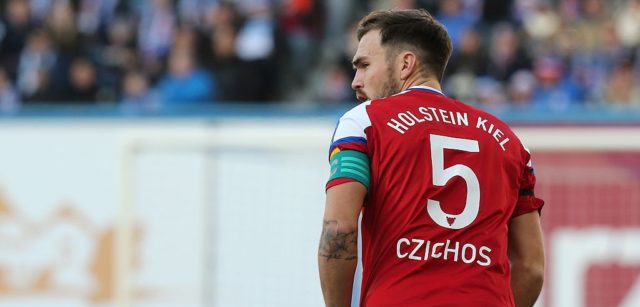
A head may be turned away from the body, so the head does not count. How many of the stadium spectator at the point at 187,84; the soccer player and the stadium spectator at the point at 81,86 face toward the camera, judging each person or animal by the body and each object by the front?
2

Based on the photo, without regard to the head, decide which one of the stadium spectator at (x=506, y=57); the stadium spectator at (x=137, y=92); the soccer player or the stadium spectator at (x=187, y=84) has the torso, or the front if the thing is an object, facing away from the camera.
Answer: the soccer player

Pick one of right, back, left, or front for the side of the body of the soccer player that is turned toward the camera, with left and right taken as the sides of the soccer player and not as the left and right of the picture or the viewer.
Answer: back

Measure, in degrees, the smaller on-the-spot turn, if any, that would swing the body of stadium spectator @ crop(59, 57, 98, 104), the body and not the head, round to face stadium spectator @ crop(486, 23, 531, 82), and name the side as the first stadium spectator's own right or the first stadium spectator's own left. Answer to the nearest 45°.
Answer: approximately 90° to the first stadium spectator's own left

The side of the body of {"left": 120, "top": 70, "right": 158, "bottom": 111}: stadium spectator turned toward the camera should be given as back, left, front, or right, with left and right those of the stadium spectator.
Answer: front

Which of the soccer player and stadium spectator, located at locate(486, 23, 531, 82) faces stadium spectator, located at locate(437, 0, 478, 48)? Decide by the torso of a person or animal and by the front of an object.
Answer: the soccer player

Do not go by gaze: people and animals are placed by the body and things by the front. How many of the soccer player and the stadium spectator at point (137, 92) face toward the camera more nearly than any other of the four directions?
1

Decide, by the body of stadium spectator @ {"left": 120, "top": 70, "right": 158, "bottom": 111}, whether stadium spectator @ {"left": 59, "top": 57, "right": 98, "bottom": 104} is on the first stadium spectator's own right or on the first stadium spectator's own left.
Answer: on the first stadium spectator's own right

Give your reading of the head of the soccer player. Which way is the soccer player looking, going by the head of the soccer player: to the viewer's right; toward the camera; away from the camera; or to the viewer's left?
to the viewer's left

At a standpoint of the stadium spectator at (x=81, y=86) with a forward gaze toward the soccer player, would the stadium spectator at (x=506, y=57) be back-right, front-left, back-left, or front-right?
front-left

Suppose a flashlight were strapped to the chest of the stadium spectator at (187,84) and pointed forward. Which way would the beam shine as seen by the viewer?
toward the camera

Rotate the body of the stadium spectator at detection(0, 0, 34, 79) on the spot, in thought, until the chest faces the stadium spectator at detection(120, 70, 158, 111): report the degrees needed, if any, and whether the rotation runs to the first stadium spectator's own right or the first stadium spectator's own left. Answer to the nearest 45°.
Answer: approximately 45° to the first stadium spectator's own left
